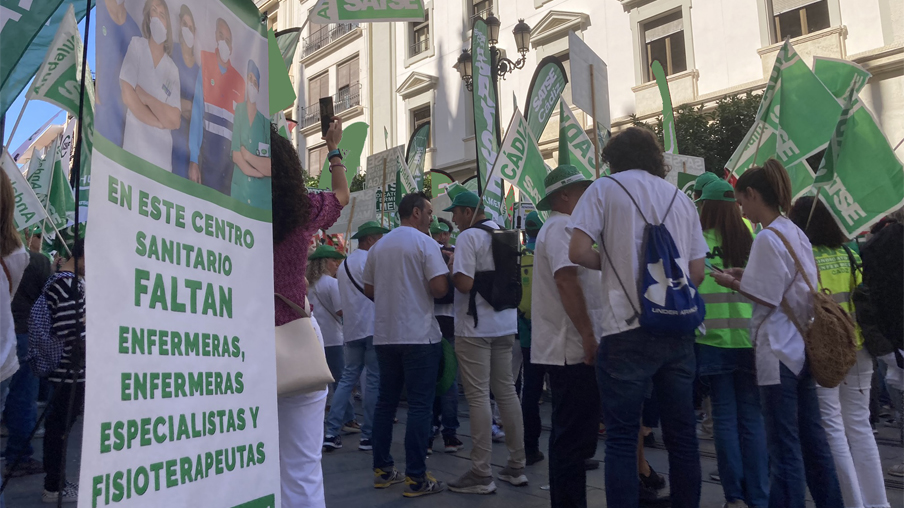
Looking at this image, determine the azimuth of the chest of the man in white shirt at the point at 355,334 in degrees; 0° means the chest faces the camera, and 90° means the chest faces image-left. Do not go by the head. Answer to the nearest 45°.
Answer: approximately 225°

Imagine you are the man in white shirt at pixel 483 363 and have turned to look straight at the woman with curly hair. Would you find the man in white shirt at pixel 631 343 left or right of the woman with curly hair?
left

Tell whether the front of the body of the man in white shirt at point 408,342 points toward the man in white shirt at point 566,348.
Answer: no

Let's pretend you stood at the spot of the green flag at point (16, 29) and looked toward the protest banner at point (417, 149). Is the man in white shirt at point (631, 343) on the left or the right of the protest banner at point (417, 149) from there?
right

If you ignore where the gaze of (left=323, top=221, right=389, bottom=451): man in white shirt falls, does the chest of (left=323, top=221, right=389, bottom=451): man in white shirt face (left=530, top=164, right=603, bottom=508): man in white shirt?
no

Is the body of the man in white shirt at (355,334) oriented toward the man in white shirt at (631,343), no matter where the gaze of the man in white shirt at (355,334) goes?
no

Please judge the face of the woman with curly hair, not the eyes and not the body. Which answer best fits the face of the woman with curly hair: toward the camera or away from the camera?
away from the camera

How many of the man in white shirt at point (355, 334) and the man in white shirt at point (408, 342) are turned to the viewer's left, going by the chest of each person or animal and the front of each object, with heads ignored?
0

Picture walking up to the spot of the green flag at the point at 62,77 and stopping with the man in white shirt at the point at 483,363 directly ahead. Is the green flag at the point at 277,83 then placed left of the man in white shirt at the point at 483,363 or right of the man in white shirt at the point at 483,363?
right
